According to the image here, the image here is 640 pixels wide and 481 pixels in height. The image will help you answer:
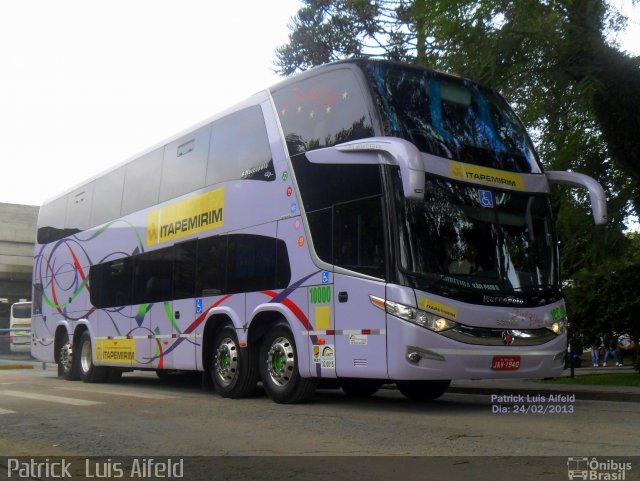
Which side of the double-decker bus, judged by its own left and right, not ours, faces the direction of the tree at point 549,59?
left

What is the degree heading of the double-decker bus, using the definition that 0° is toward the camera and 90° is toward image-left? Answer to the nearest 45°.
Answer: approximately 315°
